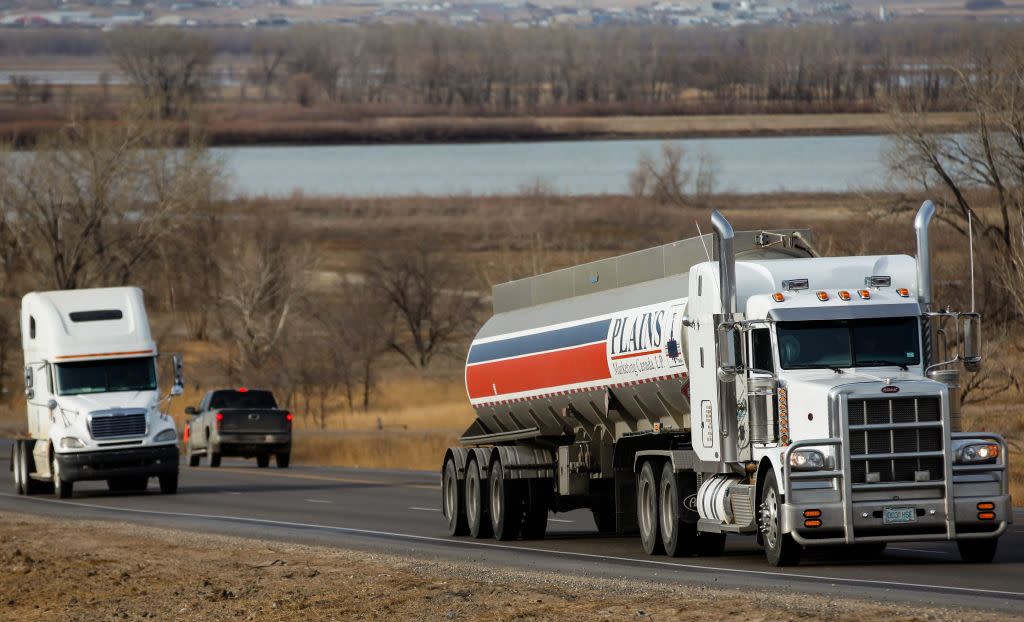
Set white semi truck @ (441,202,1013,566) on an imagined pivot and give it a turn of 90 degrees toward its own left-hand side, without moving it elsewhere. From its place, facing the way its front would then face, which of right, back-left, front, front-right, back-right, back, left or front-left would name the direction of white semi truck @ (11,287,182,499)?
left

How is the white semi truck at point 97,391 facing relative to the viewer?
toward the camera
